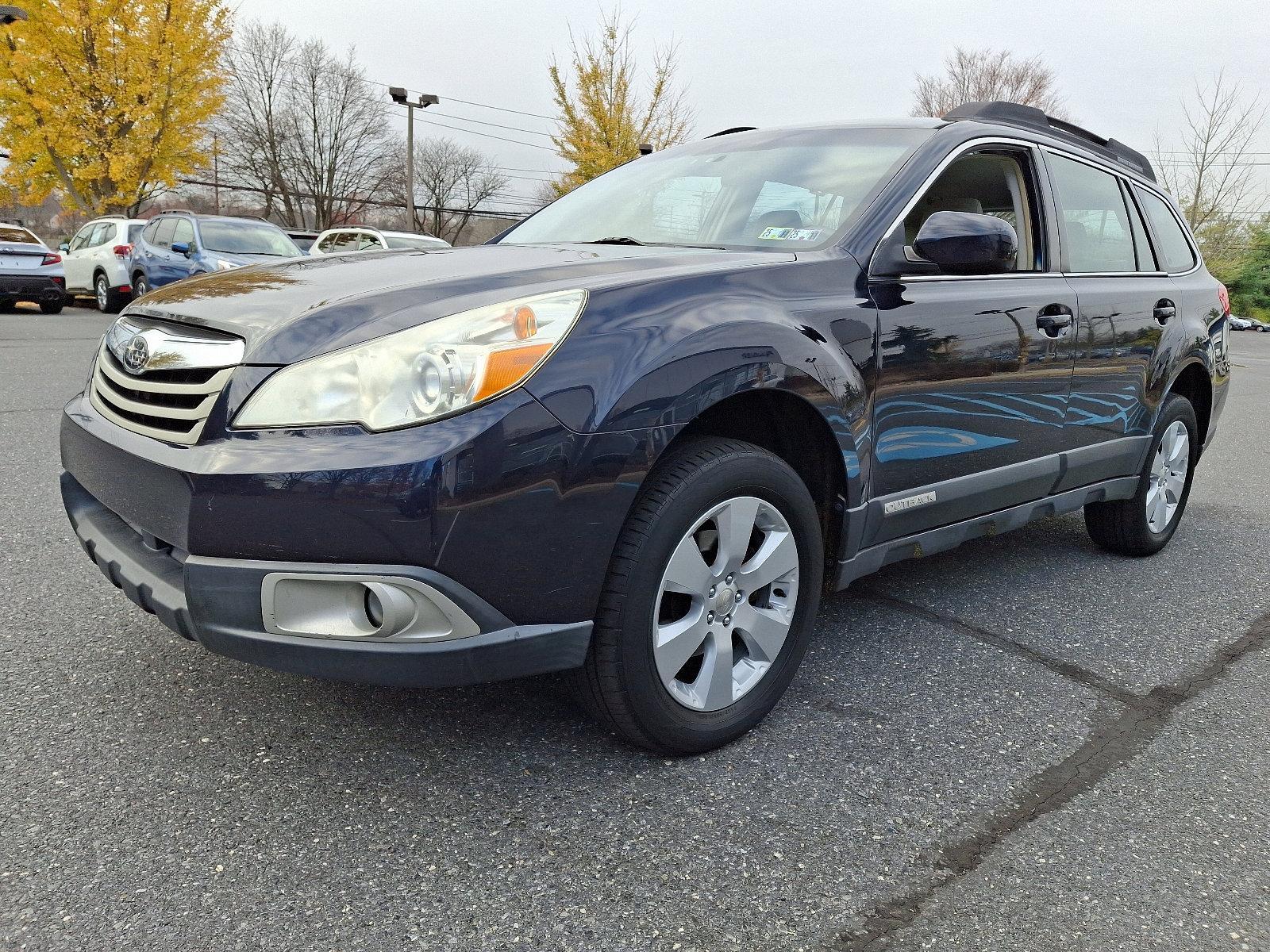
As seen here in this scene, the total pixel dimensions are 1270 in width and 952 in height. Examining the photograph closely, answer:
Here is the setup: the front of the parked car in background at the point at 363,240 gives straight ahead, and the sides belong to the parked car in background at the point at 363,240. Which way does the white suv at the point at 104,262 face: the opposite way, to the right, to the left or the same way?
the opposite way

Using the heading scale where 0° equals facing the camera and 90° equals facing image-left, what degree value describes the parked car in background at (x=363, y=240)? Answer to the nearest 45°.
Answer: approximately 315°

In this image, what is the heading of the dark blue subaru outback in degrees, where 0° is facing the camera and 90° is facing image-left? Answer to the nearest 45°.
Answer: approximately 45°

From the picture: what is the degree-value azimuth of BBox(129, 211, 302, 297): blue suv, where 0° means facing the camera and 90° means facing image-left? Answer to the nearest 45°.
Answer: approximately 315°

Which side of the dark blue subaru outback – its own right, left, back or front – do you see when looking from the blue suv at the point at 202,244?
right

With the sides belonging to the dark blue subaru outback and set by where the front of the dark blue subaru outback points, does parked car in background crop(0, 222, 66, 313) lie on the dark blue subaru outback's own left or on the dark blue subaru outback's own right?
on the dark blue subaru outback's own right

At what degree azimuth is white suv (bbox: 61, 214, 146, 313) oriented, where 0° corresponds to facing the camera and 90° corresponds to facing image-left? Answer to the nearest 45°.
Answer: approximately 135°

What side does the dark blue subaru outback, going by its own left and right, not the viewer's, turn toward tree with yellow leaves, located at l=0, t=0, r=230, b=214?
right

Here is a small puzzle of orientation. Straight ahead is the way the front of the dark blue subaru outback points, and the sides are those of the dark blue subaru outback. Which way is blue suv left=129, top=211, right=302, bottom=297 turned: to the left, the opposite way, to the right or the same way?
to the left

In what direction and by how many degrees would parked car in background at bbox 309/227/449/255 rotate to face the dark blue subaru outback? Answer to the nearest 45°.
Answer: approximately 45° to its right
